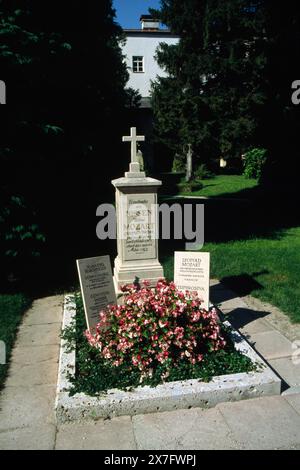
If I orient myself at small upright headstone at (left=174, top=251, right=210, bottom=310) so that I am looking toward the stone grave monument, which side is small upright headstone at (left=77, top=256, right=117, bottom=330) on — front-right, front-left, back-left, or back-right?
front-left

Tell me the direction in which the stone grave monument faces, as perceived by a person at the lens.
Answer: facing the viewer

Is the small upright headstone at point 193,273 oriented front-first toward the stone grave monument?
no

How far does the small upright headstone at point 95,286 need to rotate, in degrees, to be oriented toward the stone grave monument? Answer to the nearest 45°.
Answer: approximately 90° to its left

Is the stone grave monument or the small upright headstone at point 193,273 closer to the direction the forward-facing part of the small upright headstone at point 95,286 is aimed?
the small upright headstone

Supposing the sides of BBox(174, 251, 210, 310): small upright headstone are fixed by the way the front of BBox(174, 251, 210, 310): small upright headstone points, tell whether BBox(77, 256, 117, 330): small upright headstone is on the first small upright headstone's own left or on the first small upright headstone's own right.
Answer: on the first small upright headstone's own right

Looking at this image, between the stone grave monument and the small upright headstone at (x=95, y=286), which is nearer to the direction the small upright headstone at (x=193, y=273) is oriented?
the small upright headstone

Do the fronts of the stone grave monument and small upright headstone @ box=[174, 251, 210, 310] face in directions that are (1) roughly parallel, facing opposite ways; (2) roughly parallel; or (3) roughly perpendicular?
roughly parallel

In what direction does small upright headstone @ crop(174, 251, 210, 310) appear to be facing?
toward the camera

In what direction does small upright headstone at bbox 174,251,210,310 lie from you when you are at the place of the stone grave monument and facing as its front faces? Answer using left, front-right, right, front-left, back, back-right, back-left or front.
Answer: front-left

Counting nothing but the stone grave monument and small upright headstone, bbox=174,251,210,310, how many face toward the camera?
2

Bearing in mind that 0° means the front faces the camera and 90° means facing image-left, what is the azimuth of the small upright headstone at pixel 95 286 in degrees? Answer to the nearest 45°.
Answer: approximately 315°
